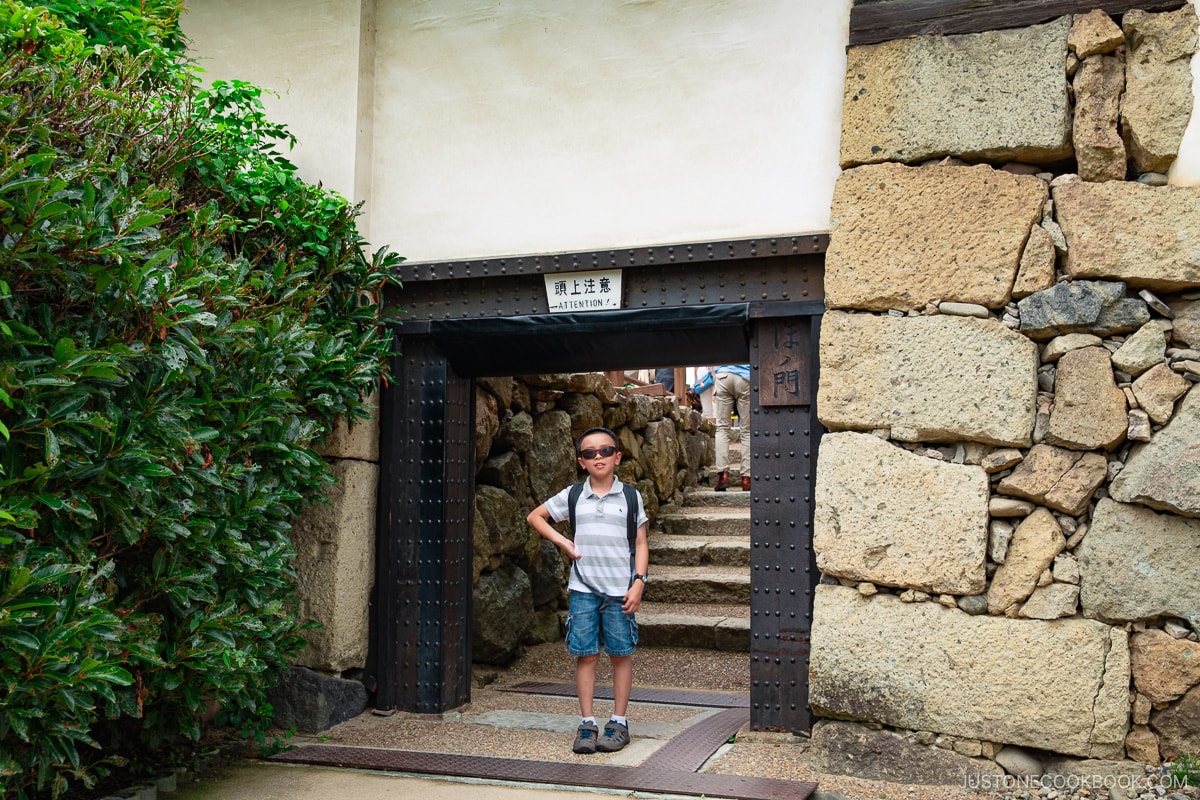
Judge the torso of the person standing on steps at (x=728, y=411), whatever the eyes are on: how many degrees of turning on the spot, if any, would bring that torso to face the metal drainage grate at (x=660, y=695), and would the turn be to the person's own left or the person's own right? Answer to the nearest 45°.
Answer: approximately 180°

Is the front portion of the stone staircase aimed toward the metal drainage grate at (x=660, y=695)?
yes

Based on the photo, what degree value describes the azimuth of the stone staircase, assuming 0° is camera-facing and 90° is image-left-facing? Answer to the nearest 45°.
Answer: approximately 0°

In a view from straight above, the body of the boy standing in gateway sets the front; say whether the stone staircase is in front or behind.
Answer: behind

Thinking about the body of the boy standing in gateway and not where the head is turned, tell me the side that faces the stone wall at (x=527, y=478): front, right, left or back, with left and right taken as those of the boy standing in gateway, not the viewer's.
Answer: back

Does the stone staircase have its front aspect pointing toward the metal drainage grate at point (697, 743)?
yes

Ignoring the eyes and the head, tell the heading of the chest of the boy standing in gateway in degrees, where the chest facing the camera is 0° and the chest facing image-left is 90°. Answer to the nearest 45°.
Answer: approximately 0°

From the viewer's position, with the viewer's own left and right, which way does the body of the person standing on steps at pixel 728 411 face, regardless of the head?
facing away from the viewer

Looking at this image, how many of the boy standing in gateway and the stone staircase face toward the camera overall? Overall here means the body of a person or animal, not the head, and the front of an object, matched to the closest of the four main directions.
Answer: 2
